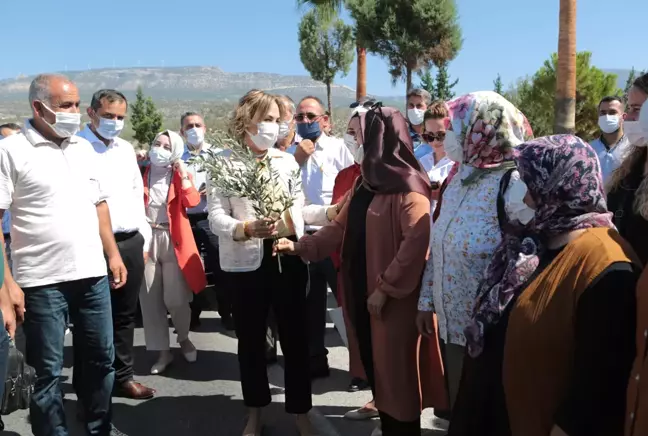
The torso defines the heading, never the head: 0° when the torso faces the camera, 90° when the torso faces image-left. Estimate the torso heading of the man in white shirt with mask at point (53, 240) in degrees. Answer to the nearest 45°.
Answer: approximately 315°

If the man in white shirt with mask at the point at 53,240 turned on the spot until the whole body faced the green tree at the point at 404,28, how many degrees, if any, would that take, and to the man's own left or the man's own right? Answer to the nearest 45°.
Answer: approximately 90° to the man's own left

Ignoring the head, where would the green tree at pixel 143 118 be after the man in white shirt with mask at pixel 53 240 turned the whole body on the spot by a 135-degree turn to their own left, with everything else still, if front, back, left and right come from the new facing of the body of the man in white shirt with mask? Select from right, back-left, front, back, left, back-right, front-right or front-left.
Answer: front

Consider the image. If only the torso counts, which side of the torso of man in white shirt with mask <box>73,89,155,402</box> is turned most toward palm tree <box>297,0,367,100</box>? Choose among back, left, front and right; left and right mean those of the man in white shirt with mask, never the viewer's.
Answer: left

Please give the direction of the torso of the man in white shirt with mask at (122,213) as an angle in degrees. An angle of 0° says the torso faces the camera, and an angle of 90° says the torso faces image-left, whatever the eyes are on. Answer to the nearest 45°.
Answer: approximately 315°

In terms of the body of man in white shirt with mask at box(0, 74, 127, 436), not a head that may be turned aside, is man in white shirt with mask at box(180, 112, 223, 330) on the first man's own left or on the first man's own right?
on the first man's own left

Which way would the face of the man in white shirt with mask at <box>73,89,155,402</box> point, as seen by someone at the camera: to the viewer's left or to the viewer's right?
to the viewer's right

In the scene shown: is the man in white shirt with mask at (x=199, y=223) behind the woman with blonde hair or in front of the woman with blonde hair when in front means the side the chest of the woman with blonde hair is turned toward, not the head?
behind

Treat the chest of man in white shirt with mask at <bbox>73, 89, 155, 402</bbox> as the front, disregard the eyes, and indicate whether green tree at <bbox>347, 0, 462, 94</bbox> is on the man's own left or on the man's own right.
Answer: on the man's own left
